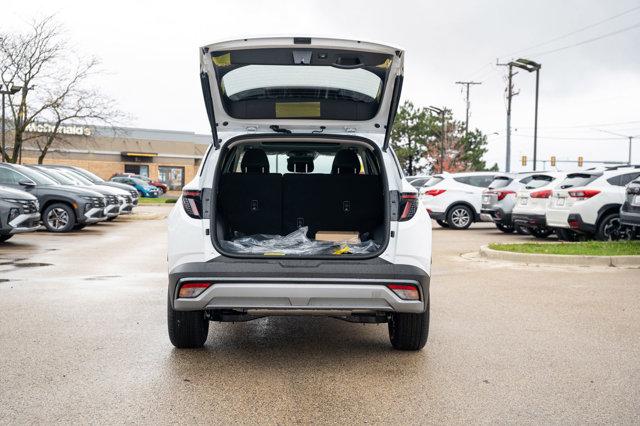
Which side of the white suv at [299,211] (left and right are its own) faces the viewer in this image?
back

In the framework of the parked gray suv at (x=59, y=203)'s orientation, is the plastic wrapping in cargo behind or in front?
in front

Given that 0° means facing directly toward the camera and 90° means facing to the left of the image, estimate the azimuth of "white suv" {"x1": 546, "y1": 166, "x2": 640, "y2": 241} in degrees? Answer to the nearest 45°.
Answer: approximately 225°

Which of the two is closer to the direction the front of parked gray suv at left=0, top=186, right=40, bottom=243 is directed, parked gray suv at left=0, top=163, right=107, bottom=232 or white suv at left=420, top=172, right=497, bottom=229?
the white suv

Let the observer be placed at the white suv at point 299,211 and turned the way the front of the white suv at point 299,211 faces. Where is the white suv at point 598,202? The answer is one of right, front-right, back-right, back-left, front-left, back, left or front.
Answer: front-right

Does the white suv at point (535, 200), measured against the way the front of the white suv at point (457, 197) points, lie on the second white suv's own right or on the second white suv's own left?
on the second white suv's own right

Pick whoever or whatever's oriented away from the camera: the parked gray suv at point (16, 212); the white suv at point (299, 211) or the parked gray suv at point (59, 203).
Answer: the white suv

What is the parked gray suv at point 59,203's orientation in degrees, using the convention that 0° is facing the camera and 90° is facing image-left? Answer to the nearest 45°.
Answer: approximately 315°

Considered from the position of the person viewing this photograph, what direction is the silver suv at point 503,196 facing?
facing away from the viewer and to the right of the viewer

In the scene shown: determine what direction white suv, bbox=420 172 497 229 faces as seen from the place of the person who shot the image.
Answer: facing away from the viewer and to the right of the viewer

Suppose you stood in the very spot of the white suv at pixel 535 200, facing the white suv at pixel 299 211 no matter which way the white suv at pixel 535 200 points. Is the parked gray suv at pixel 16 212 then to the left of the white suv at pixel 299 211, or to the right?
right

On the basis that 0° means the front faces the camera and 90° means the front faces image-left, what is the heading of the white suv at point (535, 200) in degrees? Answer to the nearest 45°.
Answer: approximately 225°
